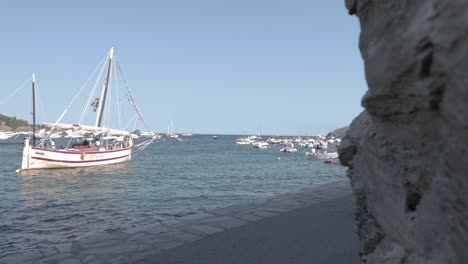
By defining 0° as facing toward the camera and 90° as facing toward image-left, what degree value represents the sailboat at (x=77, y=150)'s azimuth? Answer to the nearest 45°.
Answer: approximately 225°
